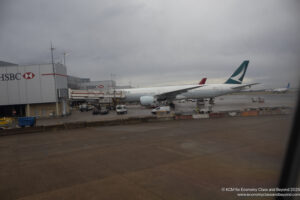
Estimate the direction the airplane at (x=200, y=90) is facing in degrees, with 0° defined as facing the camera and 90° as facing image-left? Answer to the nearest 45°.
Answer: approximately 90°

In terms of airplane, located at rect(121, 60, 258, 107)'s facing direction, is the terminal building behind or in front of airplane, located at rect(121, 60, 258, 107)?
in front

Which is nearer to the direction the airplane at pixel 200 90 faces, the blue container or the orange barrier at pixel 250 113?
the blue container

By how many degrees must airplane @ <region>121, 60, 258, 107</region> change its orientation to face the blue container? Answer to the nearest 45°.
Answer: approximately 45° to its left

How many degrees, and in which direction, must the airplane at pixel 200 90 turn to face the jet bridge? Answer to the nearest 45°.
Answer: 0° — it already faces it

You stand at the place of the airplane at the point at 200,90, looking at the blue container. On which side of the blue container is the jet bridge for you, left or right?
right

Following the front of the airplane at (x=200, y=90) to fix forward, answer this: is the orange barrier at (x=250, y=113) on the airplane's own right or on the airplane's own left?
on the airplane's own left

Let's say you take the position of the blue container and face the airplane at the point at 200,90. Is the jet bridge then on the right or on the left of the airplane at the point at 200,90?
left

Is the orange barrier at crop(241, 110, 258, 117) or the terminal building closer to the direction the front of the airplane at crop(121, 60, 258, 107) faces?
the terminal building
